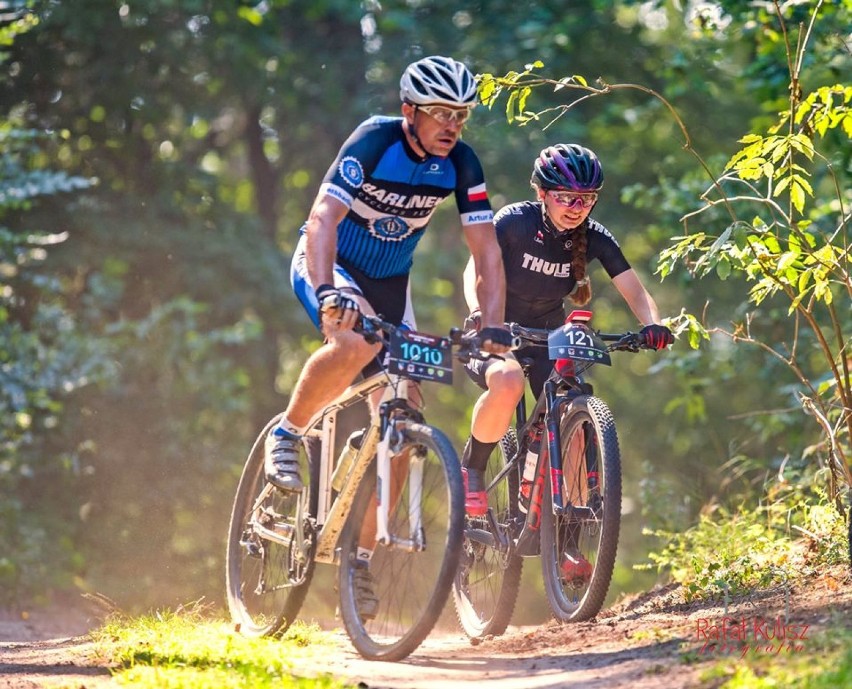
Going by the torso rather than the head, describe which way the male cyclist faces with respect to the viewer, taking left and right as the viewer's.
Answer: facing the viewer and to the right of the viewer

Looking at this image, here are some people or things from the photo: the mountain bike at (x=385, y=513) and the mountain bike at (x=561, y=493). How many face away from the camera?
0

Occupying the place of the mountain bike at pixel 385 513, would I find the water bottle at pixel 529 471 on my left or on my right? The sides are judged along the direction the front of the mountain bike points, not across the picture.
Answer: on my left

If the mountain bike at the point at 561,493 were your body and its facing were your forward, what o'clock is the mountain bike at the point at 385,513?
the mountain bike at the point at 385,513 is roughly at 3 o'clock from the mountain bike at the point at 561,493.

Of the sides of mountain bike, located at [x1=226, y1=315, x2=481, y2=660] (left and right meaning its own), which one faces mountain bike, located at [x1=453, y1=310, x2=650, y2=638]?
left

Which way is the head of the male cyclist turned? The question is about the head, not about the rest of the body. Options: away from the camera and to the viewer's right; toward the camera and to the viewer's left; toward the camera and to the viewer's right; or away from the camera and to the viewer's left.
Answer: toward the camera and to the viewer's right
